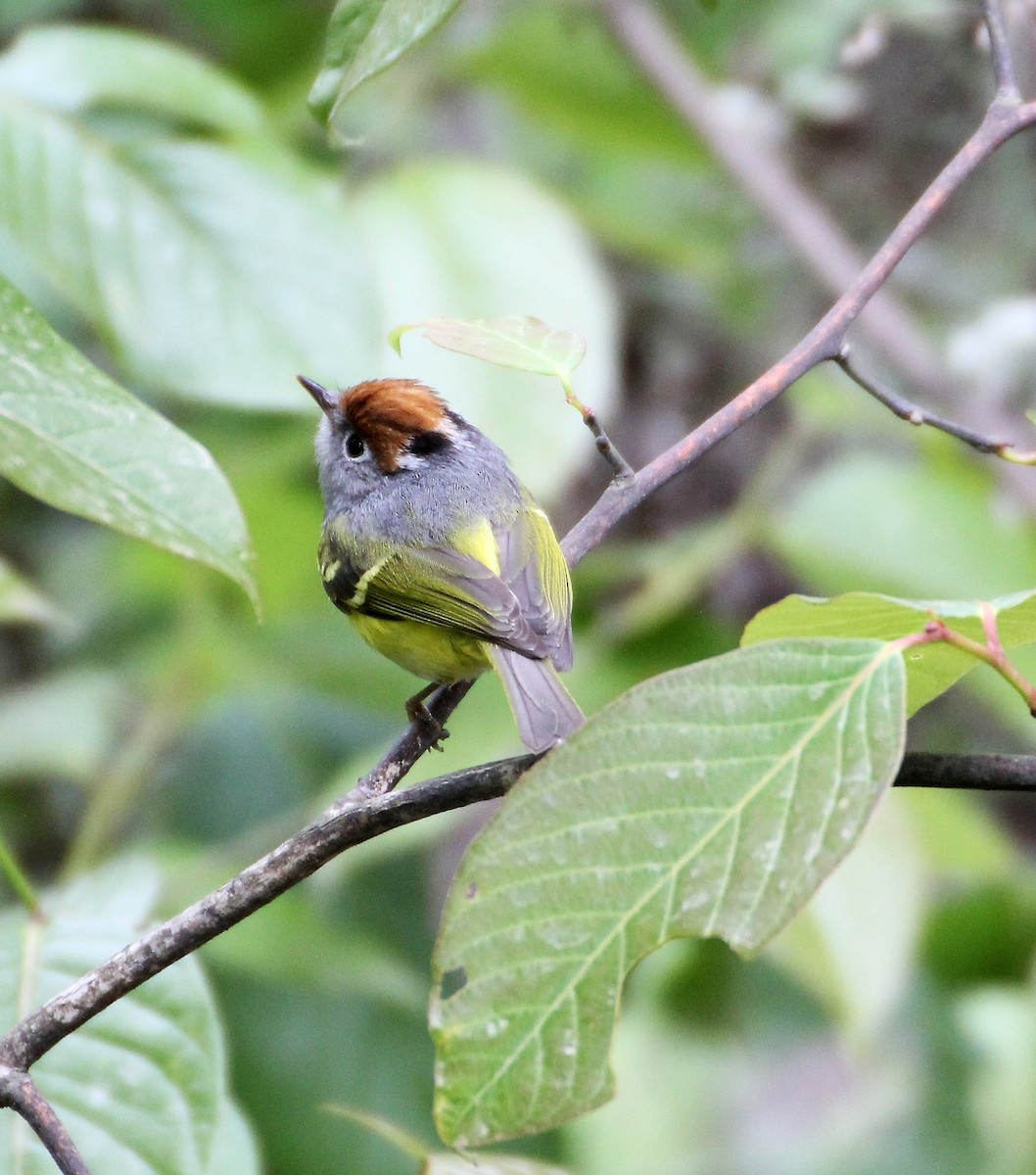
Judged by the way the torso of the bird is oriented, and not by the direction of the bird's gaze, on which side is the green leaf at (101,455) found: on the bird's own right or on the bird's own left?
on the bird's own left

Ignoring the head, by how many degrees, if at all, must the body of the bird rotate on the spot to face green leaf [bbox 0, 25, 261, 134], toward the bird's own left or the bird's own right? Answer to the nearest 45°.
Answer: approximately 45° to the bird's own left

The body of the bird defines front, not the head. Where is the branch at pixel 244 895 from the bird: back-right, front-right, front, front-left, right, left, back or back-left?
back-left

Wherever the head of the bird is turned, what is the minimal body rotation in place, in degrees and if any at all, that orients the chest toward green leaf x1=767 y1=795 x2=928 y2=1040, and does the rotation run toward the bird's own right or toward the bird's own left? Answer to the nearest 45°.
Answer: approximately 135° to the bird's own right

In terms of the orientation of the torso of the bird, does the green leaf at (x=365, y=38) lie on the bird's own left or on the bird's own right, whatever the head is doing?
on the bird's own left

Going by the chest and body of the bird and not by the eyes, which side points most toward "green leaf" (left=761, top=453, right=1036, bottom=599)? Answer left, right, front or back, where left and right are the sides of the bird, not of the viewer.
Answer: right

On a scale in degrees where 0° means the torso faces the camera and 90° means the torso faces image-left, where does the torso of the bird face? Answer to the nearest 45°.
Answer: approximately 135°
